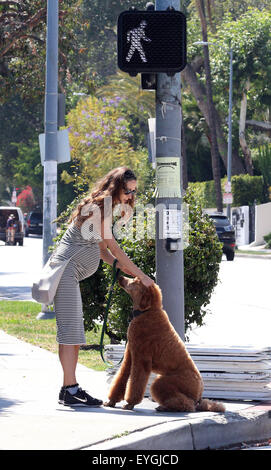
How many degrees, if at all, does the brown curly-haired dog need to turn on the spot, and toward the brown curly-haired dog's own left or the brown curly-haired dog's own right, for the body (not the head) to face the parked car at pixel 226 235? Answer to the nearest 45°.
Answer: approximately 90° to the brown curly-haired dog's own right

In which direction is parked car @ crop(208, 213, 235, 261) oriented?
away from the camera

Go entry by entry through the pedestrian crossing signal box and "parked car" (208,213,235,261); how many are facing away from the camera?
1

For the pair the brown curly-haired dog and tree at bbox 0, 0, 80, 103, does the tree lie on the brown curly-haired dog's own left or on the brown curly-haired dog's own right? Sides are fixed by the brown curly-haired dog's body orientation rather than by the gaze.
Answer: on the brown curly-haired dog's own right

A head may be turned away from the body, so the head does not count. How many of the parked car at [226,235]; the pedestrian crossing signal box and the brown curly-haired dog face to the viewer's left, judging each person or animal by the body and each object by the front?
1

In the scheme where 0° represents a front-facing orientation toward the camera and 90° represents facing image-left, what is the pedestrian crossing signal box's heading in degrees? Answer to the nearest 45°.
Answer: approximately 0°

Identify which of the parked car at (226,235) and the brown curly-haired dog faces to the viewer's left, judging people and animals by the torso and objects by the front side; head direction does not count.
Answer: the brown curly-haired dog

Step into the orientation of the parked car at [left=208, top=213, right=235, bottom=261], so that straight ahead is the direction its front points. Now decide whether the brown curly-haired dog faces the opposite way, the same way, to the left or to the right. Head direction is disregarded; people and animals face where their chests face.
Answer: to the left

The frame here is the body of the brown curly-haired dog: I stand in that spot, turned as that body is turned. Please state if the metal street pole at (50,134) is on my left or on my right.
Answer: on my right

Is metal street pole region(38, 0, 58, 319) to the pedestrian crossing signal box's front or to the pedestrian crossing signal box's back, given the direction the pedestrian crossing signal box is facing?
to the back

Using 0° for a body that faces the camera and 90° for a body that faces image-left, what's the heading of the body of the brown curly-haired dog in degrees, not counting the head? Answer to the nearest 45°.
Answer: approximately 90°
